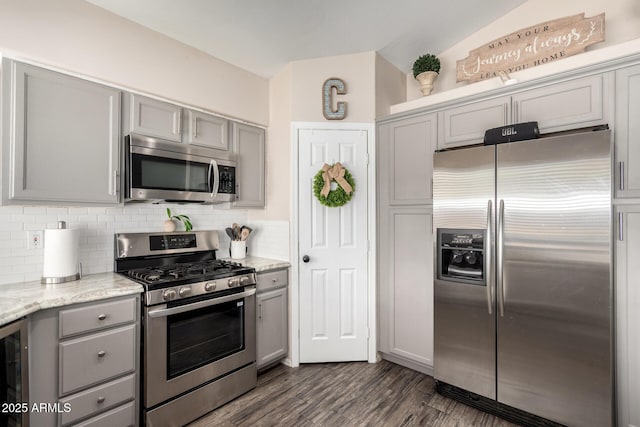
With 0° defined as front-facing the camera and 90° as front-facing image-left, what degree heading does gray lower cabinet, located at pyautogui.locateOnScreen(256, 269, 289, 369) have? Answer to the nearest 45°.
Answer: approximately 315°

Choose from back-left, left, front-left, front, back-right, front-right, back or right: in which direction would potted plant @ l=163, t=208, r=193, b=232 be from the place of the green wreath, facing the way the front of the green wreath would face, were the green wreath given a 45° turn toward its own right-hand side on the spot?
front-right

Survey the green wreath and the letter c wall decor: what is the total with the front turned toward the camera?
2

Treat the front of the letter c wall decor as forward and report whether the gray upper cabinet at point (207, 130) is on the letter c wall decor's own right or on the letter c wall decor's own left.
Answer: on the letter c wall decor's own right

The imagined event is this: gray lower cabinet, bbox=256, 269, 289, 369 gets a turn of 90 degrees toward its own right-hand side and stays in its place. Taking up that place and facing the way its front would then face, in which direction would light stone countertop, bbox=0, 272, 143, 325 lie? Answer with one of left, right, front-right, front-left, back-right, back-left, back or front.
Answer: front

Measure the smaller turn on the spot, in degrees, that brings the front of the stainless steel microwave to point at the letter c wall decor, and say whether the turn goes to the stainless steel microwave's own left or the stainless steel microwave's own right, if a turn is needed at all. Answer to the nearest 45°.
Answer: approximately 45° to the stainless steel microwave's own left

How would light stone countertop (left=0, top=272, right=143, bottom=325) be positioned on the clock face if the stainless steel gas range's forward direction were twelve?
The light stone countertop is roughly at 4 o'clock from the stainless steel gas range.
